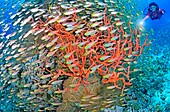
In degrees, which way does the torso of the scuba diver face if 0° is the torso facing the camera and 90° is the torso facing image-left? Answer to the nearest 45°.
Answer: approximately 45°
